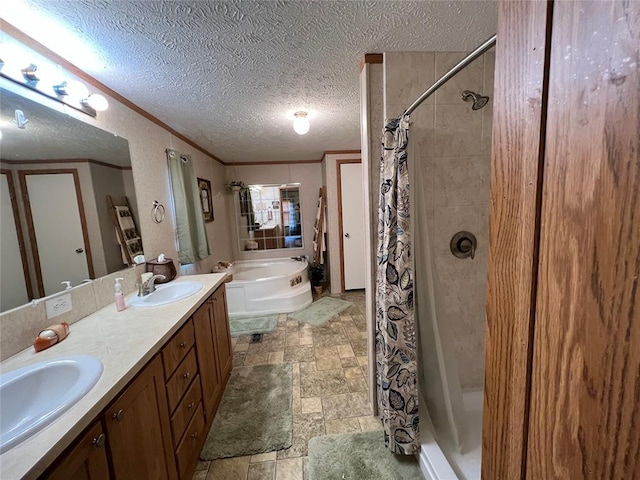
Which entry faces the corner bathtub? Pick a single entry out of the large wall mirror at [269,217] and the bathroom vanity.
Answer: the large wall mirror

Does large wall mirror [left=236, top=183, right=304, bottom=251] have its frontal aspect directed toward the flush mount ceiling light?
yes

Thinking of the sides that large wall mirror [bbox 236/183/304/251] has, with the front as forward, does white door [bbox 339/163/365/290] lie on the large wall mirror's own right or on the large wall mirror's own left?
on the large wall mirror's own left

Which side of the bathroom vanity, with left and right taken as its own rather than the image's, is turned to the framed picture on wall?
left

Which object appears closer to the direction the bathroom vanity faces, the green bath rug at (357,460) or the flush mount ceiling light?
the green bath rug

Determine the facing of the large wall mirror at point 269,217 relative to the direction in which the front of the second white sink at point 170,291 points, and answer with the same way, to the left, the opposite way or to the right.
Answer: to the right

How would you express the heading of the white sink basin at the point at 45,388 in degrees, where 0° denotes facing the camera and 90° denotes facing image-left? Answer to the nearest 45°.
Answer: approximately 315°

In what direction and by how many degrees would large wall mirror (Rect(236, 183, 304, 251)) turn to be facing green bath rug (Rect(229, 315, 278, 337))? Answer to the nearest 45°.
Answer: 0° — it already faces it

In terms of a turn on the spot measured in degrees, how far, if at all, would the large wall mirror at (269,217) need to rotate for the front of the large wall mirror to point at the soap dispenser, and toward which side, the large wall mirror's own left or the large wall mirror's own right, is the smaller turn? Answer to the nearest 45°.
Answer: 0° — it already faces it

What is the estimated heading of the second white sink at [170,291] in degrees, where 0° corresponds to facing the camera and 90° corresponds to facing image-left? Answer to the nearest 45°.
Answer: approximately 315°
